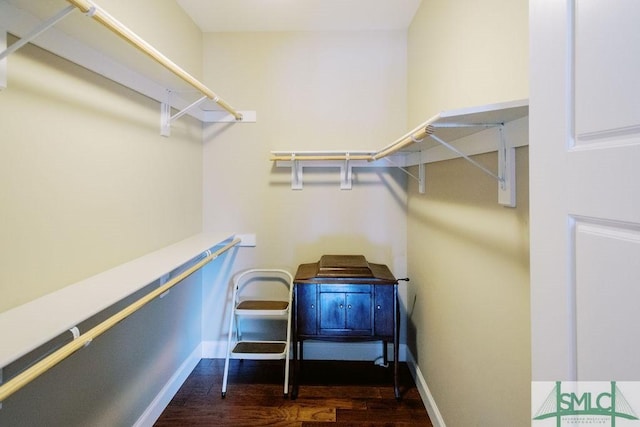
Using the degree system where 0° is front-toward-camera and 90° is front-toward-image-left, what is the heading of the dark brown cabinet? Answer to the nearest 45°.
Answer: approximately 0°

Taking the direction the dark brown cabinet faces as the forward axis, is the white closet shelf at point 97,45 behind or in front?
in front

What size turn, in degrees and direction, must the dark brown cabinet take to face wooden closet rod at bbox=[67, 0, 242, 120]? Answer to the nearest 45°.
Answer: approximately 45° to its right

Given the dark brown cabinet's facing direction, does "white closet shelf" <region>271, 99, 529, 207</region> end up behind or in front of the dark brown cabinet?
in front
